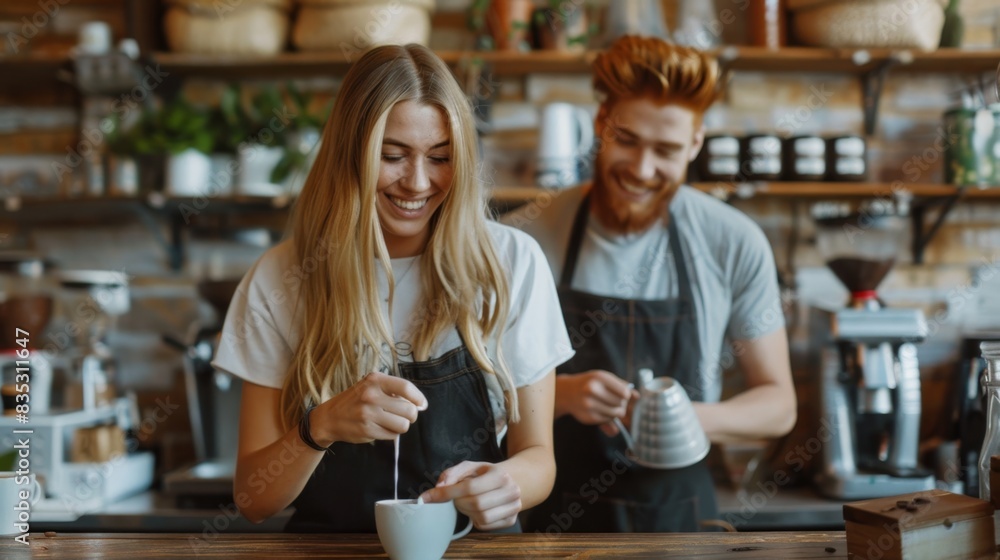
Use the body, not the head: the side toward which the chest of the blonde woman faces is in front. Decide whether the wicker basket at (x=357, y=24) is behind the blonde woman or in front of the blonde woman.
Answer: behind

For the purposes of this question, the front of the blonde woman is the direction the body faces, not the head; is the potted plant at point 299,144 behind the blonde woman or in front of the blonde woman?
behind
